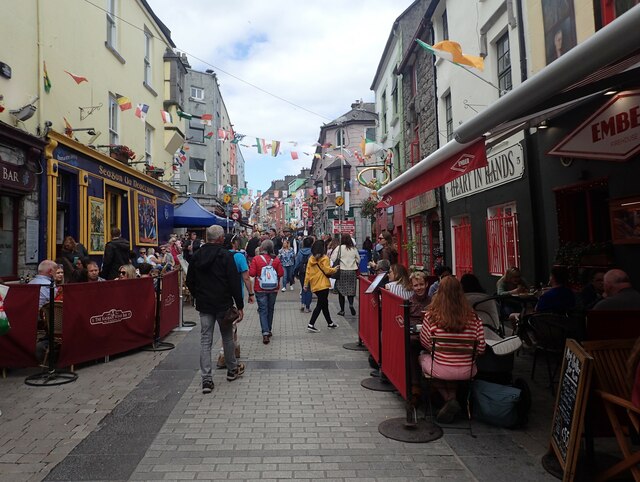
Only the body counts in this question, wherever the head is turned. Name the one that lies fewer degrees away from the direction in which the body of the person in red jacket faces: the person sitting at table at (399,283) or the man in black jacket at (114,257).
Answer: the man in black jacket

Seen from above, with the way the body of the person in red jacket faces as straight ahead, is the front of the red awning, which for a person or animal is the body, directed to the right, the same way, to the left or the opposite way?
to the left

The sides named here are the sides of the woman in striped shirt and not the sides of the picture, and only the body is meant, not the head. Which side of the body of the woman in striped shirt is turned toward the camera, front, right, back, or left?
back

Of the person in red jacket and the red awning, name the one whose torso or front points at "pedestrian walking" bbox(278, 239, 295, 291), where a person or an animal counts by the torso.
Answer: the person in red jacket

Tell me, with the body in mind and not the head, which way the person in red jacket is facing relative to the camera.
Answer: away from the camera

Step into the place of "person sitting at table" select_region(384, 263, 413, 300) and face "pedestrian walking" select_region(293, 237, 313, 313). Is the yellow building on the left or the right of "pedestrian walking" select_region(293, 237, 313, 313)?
left

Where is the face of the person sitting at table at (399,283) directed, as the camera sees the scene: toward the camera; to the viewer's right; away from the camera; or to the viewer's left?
to the viewer's left
